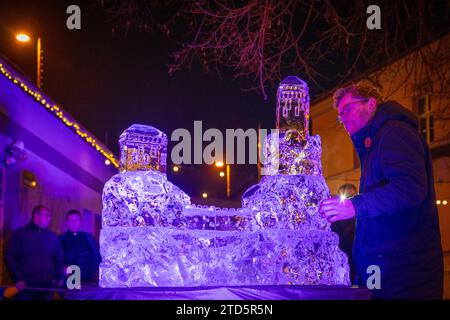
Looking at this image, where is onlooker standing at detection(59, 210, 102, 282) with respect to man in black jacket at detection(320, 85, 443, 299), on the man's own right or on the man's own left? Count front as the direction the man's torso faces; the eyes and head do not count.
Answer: on the man's own right

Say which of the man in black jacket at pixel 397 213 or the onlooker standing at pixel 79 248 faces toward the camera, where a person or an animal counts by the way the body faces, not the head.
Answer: the onlooker standing

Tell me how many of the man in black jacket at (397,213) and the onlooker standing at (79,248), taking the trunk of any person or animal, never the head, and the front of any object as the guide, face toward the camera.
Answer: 1

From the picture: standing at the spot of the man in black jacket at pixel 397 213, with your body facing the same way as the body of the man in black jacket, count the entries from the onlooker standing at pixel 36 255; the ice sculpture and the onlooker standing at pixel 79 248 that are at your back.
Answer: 0

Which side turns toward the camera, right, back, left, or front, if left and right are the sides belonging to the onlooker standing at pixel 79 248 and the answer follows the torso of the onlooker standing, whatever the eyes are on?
front

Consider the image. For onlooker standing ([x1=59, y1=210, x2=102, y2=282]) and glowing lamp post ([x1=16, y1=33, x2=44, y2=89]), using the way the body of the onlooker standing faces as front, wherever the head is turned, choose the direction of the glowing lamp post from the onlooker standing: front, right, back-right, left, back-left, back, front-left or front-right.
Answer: back

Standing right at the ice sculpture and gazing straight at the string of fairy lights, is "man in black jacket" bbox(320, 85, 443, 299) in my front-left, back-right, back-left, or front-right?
back-right

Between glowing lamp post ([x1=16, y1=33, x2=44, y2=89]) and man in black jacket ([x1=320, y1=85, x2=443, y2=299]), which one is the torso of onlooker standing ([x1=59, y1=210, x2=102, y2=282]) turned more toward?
the man in black jacket

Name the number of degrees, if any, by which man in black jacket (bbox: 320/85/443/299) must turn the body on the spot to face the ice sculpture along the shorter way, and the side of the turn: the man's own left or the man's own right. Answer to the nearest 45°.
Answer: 0° — they already face it

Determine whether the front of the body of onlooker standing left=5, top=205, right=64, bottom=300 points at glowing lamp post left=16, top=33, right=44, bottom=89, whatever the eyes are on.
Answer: no

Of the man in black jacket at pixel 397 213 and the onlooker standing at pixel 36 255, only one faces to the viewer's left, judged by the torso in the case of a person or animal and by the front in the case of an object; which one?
the man in black jacket

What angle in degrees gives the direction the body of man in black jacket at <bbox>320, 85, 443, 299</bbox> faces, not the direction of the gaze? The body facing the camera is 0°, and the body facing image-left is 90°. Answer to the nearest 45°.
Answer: approximately 90°
